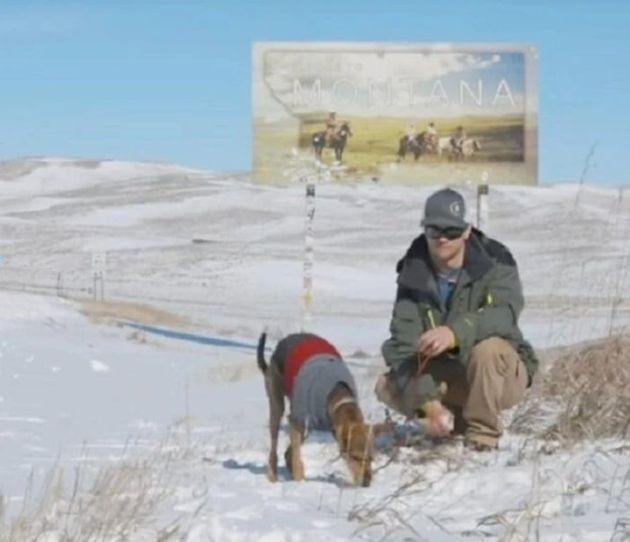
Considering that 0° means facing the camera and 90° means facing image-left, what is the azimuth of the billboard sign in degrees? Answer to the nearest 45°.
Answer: approximately 0°

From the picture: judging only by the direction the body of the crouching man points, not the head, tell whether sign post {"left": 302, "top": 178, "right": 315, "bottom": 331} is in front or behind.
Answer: behind

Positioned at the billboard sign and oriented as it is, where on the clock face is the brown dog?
The brown dog is roughly at 12 o'clock from the billboard sign.

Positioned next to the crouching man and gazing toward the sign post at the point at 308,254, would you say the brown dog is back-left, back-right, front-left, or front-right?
back-left

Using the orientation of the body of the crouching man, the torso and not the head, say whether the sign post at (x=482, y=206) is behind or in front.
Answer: behind

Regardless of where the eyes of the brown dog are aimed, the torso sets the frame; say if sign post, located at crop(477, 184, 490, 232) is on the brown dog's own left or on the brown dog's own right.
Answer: on the brown dog's own left

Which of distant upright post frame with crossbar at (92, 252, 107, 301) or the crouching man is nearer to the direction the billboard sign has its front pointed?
the crouching man

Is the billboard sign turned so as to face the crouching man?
yes

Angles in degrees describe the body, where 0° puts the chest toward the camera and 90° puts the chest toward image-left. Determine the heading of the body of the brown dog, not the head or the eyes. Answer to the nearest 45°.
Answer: approximately 315°

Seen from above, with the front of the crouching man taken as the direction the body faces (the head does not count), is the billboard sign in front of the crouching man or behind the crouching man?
behind

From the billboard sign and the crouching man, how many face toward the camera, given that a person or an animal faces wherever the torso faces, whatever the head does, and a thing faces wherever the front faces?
2

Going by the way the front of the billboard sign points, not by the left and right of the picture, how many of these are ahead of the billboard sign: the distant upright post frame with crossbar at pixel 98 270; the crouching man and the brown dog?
2
